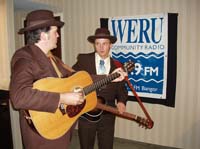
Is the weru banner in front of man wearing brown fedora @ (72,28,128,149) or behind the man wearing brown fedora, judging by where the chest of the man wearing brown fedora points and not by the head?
behind

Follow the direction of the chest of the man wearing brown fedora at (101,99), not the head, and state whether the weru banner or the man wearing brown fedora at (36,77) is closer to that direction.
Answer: the man wearing brown fedora

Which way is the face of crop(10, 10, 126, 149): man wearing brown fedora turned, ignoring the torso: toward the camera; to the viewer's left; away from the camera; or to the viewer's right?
to the viewer's right

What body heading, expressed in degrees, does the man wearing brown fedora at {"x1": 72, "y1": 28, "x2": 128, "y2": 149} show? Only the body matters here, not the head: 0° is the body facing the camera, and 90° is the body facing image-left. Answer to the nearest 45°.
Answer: approximately 0°

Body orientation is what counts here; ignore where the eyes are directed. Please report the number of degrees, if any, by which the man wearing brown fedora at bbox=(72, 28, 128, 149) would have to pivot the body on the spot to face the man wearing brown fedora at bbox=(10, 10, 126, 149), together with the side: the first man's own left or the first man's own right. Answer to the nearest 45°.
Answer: approximately 45° to the first man's own right
